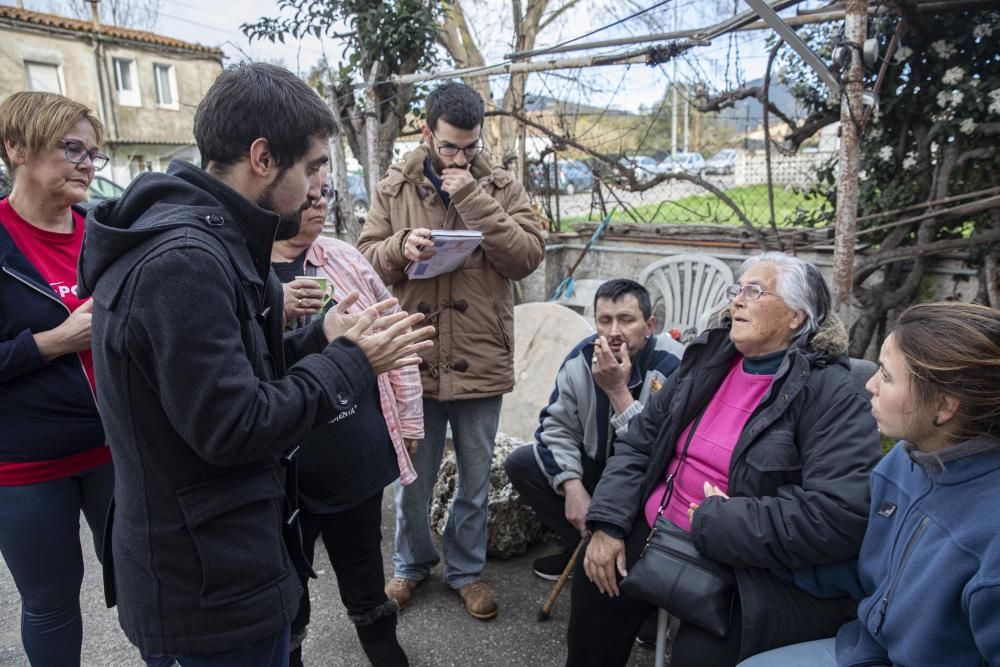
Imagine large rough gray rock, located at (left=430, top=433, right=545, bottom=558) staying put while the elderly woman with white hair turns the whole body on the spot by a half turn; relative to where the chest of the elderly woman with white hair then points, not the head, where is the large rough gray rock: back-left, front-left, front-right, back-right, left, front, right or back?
left

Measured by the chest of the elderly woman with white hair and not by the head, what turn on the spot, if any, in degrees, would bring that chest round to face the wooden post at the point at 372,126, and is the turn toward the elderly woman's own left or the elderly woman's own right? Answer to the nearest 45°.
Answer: approximately 90° to the elderly woman's own right

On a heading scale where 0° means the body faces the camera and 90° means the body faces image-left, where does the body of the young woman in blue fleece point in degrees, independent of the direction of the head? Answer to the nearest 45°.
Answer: approximately 45°

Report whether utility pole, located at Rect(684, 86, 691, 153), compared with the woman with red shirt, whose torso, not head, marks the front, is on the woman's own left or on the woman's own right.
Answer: on the woman's own left

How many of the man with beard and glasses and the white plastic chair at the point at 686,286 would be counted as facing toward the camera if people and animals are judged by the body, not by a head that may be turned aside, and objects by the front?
2

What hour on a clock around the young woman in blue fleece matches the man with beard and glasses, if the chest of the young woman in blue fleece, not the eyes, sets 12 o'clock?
The man with beard and glasses is roughly at 2 o'clock from the young woman in blue fleece.

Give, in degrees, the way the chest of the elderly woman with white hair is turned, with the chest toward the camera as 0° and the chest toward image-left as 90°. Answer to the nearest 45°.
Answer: approximately 45°

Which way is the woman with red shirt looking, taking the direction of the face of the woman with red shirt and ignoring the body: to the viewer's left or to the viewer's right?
to the viewer's right

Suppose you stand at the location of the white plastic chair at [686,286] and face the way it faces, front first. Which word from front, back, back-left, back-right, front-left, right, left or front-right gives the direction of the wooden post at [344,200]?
right

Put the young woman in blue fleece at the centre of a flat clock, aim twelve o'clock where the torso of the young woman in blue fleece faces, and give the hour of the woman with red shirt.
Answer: The woman with red shirt is roughly at 1 o'clock from the young woman in blue fleece.

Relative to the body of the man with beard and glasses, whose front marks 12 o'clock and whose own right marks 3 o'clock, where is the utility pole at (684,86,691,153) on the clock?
The utility pole is roughly at 7 o'clock from the man with beard and glasses.

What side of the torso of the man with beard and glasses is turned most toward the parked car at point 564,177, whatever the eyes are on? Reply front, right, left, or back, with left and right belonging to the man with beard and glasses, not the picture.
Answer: back

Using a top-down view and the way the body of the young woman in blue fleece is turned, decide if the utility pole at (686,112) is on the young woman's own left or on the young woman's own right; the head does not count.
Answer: on the young woman's own right

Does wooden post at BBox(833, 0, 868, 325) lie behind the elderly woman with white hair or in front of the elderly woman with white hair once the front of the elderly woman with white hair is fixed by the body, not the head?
behind

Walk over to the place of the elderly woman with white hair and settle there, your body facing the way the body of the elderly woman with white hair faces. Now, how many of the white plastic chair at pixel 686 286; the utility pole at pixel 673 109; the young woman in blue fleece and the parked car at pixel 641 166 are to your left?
1

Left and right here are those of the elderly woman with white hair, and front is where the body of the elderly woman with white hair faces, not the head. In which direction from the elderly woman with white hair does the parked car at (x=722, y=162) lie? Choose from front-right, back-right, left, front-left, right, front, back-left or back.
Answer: back-right

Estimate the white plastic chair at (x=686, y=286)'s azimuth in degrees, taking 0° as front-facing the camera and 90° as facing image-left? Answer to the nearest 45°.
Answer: approximately 0°

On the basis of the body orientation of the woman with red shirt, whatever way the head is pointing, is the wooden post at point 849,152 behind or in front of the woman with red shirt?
in front

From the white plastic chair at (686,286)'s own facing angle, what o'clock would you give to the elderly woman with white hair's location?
The elderly woman with white hair is roughly at 12 o'clock from the white plastic chair.
